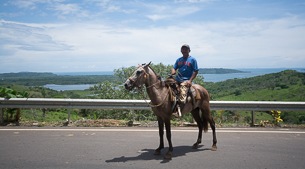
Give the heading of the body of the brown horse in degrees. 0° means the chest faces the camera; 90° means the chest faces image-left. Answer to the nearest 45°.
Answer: approximately 45°

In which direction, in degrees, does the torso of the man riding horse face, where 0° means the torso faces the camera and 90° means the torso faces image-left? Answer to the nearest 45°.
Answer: approximately 45°
